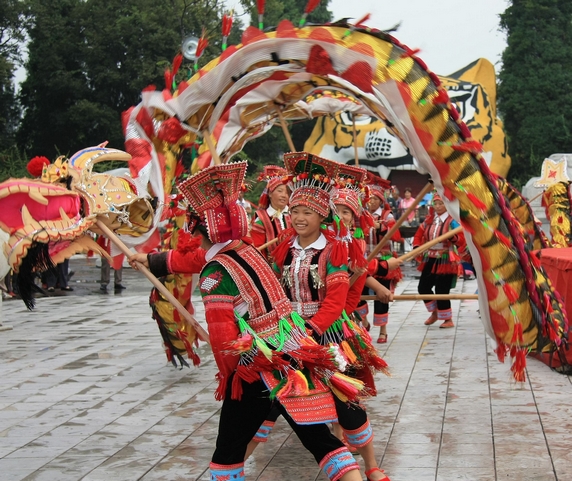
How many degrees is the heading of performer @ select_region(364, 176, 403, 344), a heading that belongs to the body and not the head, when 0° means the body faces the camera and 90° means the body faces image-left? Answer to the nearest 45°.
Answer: approximately 45°

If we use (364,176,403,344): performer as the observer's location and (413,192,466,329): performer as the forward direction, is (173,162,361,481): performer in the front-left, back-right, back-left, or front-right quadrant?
back-right

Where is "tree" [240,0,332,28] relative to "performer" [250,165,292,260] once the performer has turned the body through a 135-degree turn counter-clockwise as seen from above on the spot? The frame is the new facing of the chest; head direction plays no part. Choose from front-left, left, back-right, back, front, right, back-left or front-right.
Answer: front

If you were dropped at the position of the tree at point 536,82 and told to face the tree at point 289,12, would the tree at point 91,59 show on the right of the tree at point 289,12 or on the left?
left

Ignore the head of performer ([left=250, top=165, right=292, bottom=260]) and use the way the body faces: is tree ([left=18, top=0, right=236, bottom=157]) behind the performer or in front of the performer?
behind

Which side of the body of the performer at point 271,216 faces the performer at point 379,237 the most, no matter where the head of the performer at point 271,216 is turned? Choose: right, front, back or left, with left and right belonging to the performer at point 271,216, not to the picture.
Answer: left

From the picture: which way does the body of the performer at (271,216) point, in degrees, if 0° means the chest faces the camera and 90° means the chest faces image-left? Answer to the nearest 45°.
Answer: approximately 315°
